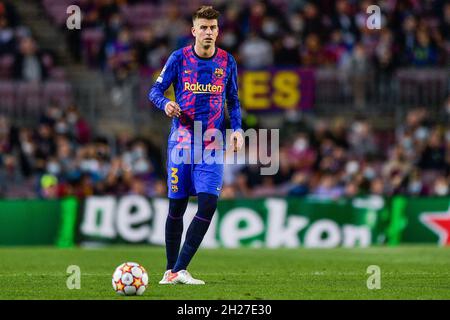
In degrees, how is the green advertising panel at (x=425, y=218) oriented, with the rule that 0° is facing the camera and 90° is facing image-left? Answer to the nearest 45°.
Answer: approximately 0°

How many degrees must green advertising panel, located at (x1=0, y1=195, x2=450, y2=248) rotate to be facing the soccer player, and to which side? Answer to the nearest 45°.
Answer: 0° — it already faces them

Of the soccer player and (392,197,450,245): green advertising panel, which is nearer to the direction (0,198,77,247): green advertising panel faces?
the soccer player

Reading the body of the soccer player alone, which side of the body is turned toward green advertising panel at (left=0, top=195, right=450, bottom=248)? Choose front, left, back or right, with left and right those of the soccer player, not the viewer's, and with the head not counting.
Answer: back

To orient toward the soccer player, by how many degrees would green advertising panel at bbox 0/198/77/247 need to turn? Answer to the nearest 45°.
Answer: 0° — it already faces them

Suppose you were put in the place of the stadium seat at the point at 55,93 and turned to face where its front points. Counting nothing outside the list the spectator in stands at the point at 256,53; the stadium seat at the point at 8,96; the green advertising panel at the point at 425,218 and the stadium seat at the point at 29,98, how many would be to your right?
2

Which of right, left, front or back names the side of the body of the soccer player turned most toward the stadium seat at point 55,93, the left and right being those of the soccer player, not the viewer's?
back
